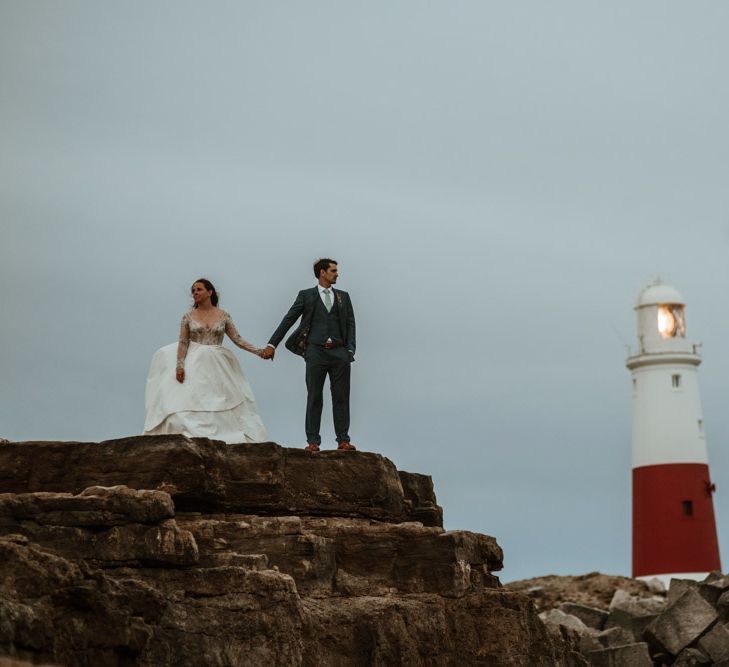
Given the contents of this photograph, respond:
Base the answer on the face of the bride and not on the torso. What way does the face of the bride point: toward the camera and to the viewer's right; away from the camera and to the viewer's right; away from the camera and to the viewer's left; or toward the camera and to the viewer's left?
toward the camera and to the viewer's left

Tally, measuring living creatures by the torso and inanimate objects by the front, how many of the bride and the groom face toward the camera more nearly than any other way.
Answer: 2

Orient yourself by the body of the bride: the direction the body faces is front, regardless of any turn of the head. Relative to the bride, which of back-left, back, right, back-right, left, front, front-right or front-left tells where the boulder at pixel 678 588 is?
back-left

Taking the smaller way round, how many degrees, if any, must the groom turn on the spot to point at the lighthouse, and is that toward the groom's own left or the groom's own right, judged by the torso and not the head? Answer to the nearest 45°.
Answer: approximately 180°

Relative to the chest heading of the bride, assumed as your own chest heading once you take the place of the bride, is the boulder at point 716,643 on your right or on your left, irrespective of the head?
on your left

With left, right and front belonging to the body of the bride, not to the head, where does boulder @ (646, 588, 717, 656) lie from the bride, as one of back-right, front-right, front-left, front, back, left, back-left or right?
back-left

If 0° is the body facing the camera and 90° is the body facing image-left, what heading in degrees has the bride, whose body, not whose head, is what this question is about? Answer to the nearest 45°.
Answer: approximately 0°

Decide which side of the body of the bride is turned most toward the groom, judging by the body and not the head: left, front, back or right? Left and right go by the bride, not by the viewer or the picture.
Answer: left

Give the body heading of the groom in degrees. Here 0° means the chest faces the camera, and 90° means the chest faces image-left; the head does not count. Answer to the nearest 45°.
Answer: approximately 0°
